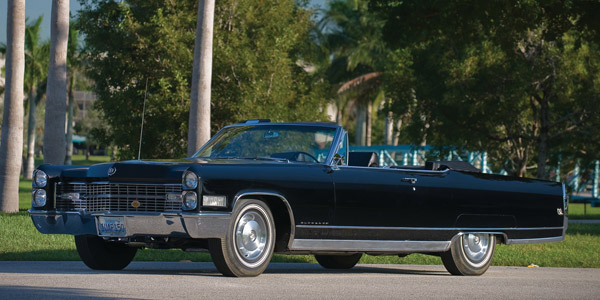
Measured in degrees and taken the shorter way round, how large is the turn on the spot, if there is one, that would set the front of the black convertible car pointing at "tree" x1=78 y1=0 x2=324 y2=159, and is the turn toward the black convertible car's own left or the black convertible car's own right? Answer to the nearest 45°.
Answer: approximately 135° to the black convertible car's own right

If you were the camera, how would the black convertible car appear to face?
facing the viewer and to the left of the viewer

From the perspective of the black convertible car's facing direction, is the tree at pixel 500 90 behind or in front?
behind

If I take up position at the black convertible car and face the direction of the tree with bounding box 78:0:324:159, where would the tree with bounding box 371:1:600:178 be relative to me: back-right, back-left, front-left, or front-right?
front-right
